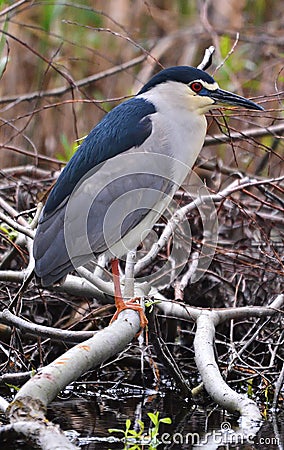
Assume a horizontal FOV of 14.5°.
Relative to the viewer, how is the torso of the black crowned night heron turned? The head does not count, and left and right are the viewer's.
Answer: facing to the right of the viewer
